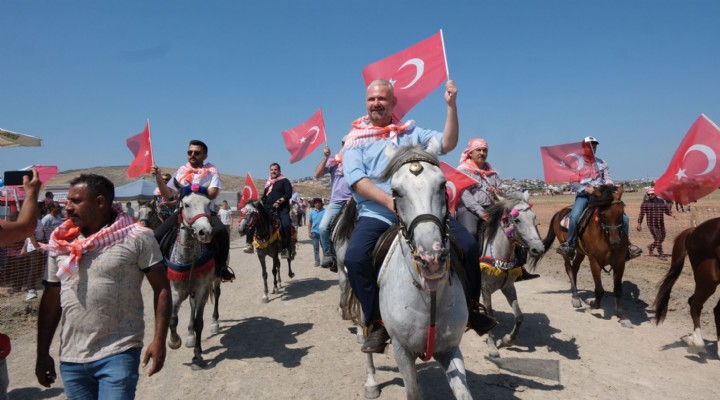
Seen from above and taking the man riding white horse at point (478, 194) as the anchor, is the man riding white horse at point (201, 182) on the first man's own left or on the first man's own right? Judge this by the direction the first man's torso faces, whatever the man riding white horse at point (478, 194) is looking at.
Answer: on the first man's own right

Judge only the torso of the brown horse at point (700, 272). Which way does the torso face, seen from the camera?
to the viewer's right

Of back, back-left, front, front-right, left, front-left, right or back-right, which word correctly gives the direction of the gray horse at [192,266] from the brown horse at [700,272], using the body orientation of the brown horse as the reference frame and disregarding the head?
back-right

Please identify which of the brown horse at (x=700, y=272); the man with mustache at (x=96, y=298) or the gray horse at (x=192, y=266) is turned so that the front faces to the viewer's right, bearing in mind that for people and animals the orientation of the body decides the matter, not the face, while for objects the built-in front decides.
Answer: the brown horse

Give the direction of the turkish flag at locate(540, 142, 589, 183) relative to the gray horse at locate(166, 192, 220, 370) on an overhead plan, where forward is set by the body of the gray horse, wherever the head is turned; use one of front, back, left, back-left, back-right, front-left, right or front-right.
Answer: left

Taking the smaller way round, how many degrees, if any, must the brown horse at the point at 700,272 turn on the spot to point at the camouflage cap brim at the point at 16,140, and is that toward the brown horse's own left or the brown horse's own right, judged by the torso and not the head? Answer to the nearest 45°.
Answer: approximately 135° to the brown horse's own right

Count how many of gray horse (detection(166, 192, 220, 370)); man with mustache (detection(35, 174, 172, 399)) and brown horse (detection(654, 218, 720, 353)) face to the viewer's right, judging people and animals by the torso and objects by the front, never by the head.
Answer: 1

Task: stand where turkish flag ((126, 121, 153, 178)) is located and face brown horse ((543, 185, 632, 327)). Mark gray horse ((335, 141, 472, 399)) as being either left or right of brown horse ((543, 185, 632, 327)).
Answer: right

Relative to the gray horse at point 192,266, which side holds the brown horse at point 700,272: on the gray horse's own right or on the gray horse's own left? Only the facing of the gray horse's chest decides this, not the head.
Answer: on the gray horse's own left

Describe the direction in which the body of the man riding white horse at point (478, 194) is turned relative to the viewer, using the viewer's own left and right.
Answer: facing the viewer and to the right of the viewer

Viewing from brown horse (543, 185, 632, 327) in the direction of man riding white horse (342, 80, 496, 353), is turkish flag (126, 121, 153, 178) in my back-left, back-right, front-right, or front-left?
front-right

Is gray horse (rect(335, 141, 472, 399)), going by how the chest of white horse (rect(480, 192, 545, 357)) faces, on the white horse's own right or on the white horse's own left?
on the white horse's own right

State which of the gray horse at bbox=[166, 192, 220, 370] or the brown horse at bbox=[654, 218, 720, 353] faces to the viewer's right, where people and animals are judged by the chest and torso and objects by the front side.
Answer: the brown horse

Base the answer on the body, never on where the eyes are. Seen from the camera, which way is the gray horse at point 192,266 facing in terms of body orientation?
toward the camera

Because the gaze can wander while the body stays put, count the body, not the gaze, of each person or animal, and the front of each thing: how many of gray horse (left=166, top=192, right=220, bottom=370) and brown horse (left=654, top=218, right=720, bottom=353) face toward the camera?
1
